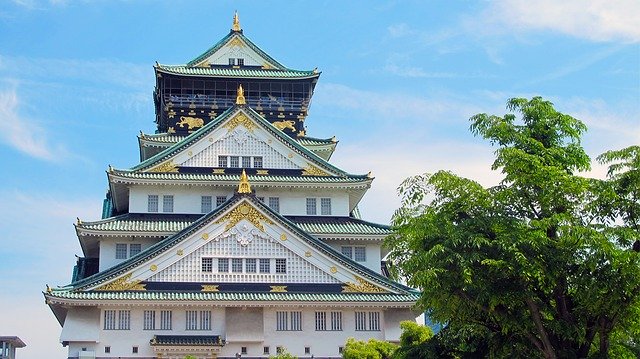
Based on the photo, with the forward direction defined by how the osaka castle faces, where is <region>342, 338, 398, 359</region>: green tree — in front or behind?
in front

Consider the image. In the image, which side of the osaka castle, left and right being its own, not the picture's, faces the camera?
front

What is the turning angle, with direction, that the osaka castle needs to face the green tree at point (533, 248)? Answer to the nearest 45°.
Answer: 0° — it already faces it
